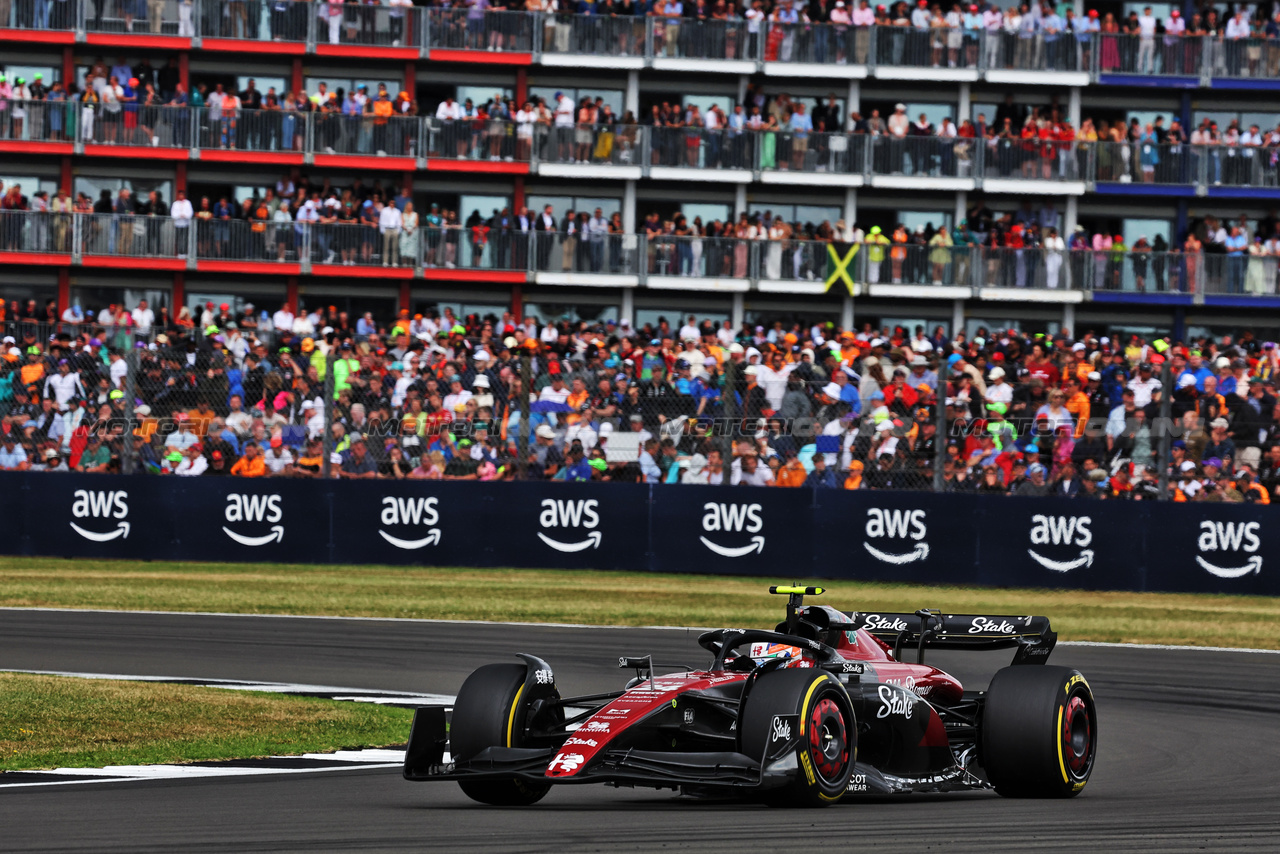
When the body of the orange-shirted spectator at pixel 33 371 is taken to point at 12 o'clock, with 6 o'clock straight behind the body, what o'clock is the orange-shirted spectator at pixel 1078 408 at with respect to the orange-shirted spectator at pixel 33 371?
the orange-shirted spectator at pixel 1078 408 is roughly at 10 o'clock from the orange-shirted spectator at pixel 33 371.

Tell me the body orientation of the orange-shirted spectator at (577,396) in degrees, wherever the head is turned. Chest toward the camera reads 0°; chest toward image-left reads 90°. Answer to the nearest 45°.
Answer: approximately 0°

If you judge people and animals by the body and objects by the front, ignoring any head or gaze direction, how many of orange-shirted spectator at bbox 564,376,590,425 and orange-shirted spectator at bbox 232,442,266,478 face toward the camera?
2

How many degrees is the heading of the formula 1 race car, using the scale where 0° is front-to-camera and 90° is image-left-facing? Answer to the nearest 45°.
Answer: approximately 45°

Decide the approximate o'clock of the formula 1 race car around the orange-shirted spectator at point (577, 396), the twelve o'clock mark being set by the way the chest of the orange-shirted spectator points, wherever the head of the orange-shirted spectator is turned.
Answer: The formula 1 race car is roughly at 12 o'clock from the orange-shirted spectator.

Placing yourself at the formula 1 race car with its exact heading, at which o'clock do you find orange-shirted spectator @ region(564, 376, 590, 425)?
The orange-shirted spectator is roughly at 4 o'clock from the formula 1 race car.

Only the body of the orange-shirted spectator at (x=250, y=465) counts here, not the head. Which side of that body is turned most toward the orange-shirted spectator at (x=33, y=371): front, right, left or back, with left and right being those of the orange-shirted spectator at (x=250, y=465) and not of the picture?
right

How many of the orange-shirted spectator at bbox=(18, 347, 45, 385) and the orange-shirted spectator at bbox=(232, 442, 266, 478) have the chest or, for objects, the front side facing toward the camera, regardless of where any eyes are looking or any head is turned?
2

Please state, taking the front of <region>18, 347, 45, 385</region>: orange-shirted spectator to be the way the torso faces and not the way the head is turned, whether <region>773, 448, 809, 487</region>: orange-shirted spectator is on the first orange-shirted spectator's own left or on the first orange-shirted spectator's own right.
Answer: on the first orange-shirted spectator's own left

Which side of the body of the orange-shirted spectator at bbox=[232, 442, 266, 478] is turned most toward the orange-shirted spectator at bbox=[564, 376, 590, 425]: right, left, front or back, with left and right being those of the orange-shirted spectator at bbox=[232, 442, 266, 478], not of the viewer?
left

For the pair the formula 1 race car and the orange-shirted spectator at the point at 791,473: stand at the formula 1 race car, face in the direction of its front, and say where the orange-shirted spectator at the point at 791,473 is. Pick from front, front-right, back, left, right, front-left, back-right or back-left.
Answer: back-right

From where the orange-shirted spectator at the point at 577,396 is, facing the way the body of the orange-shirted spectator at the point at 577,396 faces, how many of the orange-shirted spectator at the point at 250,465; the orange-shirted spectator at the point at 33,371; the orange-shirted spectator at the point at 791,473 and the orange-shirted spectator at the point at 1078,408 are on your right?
2

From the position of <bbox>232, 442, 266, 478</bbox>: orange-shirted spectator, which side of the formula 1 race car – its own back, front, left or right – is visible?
right

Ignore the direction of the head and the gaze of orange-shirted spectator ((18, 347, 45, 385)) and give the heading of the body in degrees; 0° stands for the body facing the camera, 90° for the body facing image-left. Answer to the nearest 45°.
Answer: approximately 0°
